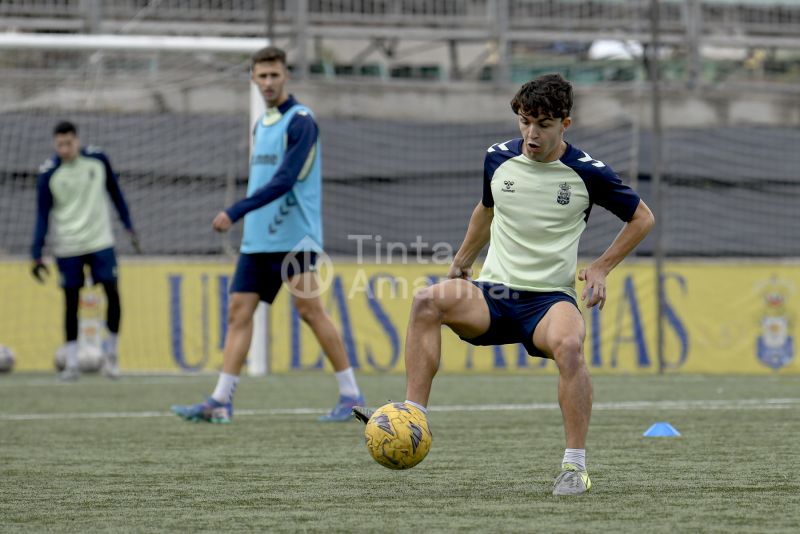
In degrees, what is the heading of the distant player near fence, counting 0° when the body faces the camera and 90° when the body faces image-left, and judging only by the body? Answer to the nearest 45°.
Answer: approximately 0°

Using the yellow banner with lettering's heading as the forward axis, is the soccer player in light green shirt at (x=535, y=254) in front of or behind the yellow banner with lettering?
in front

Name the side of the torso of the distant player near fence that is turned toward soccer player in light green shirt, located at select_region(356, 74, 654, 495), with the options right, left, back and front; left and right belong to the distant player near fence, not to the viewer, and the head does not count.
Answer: front

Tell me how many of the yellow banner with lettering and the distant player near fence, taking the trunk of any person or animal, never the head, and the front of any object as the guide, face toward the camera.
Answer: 2

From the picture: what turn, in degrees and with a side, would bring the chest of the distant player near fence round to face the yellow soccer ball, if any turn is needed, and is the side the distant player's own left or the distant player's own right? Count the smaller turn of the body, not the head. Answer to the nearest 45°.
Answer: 0° — they already face it

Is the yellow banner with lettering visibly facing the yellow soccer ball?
yes

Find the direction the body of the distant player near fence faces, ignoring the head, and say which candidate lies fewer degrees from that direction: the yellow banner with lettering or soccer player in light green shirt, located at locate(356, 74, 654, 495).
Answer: the soccer player in light green shirt

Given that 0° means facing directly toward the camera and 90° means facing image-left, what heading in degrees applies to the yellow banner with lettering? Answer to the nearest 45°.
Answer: approximately 0°

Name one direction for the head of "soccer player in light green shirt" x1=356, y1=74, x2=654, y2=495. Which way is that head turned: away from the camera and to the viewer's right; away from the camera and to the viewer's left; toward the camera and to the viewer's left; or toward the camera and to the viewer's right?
toward the camera and to the viewer's left
